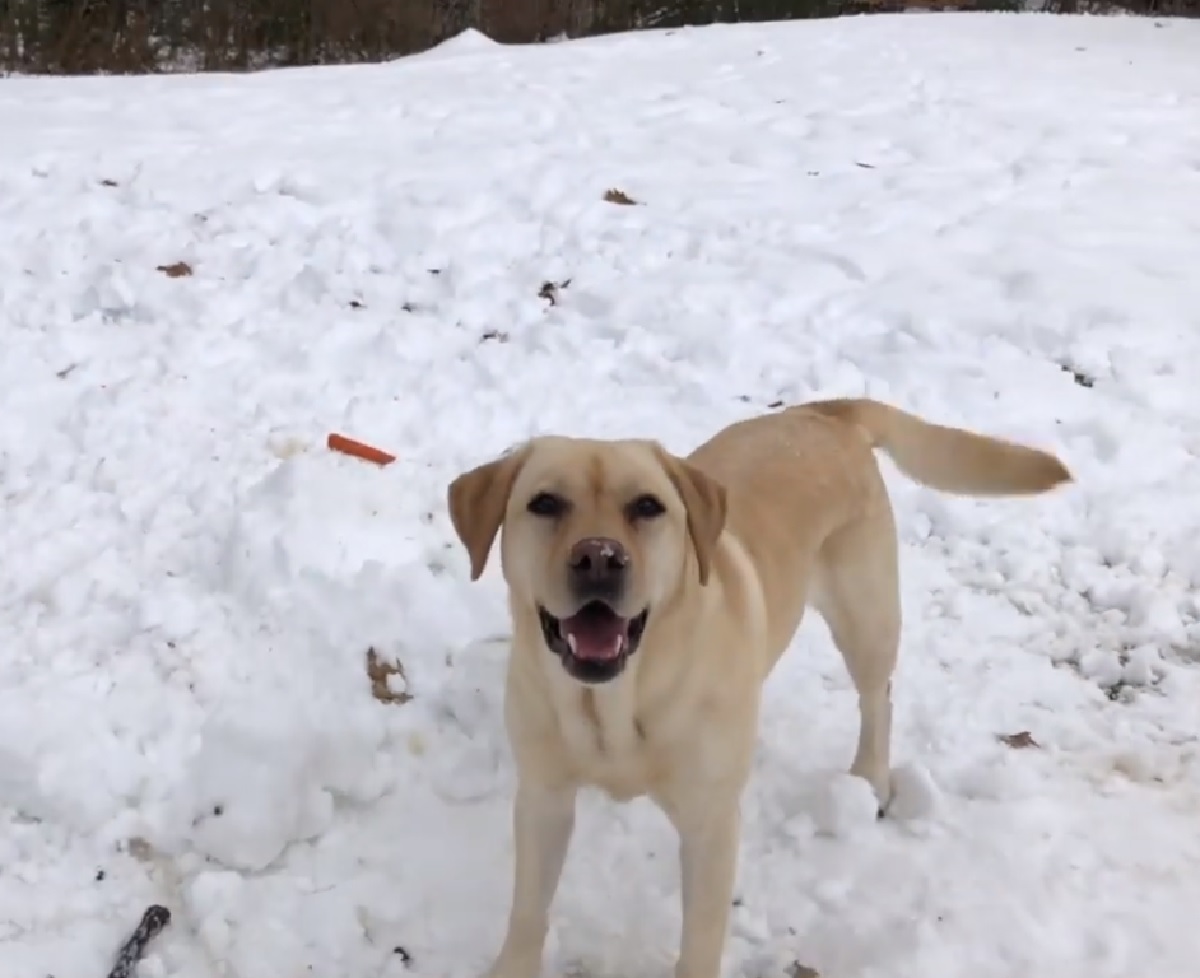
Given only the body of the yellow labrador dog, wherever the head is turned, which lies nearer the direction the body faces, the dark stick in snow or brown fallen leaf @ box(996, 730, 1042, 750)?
the dark stick in snow

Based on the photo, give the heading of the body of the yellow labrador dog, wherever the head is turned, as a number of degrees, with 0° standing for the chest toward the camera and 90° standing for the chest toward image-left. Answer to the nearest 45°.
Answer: approximately 45°

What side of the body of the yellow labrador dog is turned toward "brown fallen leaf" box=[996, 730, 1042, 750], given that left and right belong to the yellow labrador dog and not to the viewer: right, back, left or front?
back

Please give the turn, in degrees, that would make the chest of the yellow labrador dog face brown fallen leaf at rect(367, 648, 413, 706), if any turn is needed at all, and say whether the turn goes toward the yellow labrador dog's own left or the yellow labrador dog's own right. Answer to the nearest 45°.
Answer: approximately 90° to the yellow labrador dog's own right

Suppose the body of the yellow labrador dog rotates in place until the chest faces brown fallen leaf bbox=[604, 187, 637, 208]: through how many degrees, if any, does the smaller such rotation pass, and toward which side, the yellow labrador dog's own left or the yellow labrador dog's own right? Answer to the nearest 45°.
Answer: approximately 135° to the yellow labrador dog's own right

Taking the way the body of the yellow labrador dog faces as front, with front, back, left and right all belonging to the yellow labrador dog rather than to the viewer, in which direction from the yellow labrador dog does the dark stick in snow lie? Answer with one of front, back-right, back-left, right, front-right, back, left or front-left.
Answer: front-right

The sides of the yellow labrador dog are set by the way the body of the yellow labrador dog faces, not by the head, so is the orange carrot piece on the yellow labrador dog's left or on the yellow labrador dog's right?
on the yellow labrador dog's right
